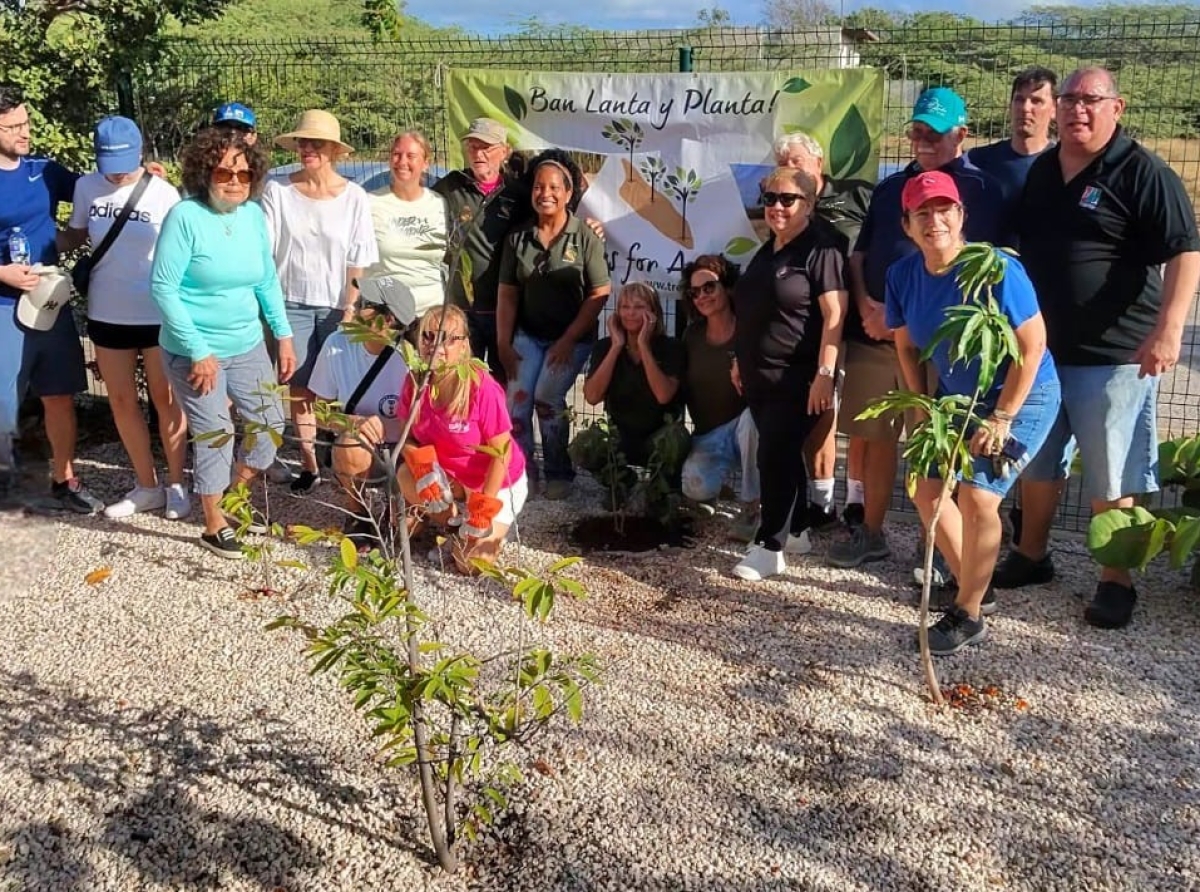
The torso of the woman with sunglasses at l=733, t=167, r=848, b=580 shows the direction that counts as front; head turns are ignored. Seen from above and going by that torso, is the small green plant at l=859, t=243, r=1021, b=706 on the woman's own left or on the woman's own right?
on the woman's own left

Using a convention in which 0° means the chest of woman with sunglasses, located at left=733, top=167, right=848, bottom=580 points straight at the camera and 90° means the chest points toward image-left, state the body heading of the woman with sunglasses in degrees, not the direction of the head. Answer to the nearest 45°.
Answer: approximately 45°

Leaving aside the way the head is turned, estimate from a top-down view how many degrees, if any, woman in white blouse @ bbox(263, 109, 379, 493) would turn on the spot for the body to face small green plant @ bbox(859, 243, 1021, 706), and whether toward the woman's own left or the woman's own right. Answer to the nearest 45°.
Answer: approximately 45° to the woman's own left

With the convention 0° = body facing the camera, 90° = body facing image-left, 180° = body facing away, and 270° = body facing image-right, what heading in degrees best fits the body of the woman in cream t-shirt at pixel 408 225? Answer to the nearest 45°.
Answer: approximately 0°

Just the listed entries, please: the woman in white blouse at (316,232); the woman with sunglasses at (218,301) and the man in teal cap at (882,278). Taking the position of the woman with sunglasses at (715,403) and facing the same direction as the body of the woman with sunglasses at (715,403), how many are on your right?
2
